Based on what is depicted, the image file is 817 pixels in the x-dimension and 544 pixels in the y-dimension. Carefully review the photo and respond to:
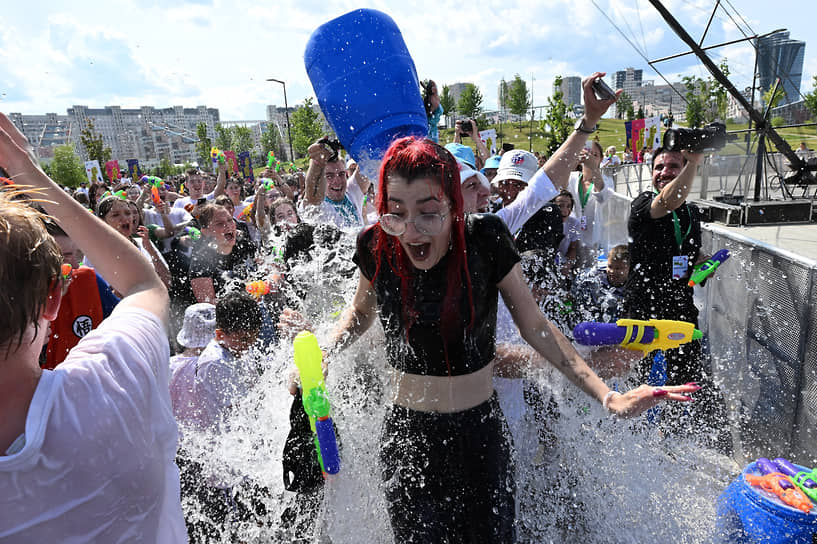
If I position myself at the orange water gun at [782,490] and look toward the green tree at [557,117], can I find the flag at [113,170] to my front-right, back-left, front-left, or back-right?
front-left

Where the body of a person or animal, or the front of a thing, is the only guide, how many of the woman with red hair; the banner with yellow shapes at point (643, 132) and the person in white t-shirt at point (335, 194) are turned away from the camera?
0

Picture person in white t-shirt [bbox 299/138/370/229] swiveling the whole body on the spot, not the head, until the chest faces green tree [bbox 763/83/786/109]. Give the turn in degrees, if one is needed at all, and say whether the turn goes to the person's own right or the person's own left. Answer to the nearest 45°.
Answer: approximately 135° to the person's own left

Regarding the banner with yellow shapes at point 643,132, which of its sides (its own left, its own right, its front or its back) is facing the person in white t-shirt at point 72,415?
front

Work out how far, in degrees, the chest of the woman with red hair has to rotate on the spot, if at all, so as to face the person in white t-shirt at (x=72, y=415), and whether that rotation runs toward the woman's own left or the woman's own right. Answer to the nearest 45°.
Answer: approximately 45° to the woman's own right

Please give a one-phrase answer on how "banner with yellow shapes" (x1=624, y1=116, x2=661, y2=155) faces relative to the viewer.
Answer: facing the viewer

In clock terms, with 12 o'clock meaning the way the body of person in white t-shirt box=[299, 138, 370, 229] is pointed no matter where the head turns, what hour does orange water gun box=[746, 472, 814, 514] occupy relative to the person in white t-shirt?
The orange water gun is roughly at 11 o'clock from the person in white t-shirt.

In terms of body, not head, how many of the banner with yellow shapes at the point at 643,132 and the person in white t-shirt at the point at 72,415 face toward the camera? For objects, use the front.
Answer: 1

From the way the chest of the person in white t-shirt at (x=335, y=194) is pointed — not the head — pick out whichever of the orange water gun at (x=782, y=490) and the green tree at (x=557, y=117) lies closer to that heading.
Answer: the orange water gun

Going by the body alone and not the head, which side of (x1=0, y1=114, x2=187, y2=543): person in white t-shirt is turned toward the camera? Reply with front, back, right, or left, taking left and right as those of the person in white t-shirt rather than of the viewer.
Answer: back

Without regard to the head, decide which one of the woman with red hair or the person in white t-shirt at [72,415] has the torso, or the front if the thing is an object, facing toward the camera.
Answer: the woman with red hair

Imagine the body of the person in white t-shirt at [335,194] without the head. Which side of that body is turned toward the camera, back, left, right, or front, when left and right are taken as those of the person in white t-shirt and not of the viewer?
front

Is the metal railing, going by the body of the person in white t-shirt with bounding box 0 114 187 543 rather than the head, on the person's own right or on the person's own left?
on the person's own right

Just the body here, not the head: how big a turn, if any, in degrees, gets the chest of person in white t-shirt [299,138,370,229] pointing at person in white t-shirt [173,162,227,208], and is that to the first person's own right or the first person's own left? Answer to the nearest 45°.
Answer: approximately 135° to the first person's own right

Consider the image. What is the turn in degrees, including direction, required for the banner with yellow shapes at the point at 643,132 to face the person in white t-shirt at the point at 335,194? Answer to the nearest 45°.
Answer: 0° — it already faces them

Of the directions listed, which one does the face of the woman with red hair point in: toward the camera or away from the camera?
toward the camera

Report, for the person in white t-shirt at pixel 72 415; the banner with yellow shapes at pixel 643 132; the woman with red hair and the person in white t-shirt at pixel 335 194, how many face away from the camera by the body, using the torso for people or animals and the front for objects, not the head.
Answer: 1

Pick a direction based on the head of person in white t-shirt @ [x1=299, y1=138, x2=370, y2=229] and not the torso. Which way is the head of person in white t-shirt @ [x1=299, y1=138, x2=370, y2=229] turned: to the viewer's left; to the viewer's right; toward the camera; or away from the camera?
toward the camera
